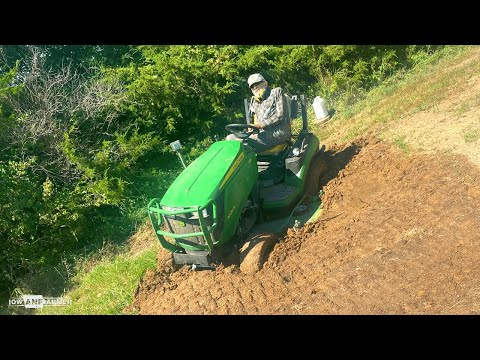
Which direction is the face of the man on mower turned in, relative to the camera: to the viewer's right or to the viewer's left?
to the viewer's left

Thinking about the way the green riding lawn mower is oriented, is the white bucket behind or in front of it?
behind

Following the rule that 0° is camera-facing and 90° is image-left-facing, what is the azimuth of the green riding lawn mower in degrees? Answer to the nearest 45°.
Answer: approximately 45°

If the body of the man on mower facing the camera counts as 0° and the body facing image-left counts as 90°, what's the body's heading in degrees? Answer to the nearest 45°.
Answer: approximately 45°
